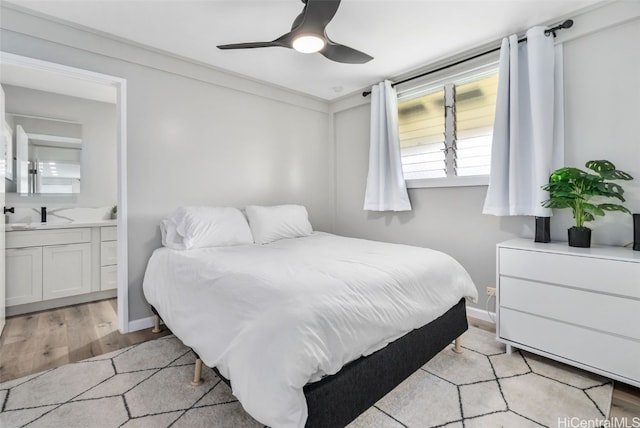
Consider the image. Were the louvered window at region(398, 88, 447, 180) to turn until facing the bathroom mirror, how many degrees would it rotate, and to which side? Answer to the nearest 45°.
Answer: approximately 45° to its right

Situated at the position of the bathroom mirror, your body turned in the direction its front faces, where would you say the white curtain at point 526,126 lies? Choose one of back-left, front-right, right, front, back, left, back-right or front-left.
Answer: front-left

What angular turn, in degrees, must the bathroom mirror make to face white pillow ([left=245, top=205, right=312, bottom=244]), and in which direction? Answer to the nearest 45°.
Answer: approximately 45° to its left

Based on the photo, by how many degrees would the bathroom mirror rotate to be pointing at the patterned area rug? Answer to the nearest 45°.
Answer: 0° — it already faces it

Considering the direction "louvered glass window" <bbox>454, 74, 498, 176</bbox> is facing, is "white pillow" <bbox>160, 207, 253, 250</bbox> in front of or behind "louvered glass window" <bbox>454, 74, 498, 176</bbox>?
in front

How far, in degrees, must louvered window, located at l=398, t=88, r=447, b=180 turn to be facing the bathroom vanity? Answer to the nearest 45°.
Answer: approximately 45° to its right

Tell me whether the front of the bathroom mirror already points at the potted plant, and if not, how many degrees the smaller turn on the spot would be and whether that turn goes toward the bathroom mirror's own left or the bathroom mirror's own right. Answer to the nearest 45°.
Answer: approximately 45° to the bathroom mirror's own left

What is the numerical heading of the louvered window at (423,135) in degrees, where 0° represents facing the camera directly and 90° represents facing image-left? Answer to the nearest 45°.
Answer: approximately 45°

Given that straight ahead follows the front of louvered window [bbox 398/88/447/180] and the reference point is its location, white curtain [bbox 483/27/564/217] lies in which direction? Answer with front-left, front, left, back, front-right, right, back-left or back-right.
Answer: left

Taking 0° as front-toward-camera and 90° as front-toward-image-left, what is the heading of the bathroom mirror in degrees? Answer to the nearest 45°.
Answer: approximately 0°
